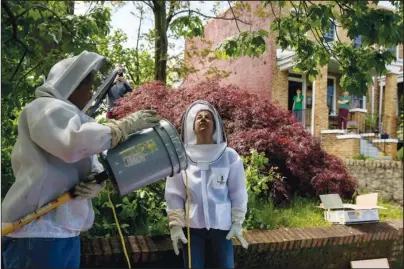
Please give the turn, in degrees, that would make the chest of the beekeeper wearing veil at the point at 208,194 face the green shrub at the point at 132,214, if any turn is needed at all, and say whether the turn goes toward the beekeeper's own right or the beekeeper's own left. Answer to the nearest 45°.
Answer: approximately 135° to the beekeeper's own right

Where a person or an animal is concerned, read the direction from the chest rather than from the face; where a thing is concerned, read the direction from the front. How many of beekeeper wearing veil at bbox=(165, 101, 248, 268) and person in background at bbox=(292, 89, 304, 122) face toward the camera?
2

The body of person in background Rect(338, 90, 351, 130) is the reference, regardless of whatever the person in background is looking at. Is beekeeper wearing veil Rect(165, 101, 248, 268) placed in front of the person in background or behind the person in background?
in front

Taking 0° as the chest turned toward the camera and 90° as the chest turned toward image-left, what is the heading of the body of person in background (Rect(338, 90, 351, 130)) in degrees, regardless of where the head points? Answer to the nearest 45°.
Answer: approximately 45°

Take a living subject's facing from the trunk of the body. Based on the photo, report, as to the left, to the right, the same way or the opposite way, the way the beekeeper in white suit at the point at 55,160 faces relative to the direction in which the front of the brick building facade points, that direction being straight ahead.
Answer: to the left

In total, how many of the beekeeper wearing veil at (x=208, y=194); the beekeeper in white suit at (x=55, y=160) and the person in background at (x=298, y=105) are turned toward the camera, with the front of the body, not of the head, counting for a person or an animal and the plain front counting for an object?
2

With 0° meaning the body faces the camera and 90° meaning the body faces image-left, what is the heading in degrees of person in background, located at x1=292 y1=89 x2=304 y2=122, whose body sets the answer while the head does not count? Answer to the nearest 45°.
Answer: approximately 0°

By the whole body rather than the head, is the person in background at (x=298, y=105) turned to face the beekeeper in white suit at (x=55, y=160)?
yes

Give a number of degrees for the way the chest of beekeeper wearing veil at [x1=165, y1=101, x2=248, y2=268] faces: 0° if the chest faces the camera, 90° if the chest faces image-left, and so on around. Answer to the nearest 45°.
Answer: approximately 0°

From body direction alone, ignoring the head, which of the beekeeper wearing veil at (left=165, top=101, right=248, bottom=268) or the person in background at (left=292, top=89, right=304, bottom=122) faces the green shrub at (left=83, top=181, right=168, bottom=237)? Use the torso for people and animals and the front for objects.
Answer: the person in background

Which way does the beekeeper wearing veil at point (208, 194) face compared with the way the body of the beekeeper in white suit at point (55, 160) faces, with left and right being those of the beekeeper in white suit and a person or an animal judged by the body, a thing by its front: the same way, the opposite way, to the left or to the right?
to the right

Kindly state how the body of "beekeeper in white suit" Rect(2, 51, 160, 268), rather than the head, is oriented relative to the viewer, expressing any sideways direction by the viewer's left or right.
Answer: facing to the right of the viewer

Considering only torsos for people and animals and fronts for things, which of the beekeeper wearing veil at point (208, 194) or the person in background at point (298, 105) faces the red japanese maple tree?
the person in background

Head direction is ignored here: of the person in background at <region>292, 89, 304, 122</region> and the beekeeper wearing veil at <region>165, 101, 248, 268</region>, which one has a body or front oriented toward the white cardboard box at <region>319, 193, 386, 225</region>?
the person in background

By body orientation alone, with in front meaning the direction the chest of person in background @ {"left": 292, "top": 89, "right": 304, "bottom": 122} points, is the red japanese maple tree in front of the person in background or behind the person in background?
in front

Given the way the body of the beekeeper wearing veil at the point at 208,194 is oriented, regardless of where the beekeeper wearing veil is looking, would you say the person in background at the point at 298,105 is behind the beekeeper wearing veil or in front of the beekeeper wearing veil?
behind
